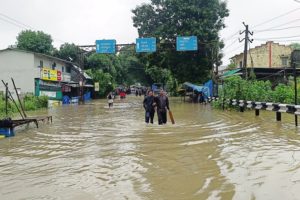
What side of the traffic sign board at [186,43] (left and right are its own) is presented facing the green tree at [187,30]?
back

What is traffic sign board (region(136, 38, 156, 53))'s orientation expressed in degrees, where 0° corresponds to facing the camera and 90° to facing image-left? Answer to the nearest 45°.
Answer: approximately 0°

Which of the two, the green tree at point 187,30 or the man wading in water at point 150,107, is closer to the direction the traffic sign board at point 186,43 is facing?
the man wading in water

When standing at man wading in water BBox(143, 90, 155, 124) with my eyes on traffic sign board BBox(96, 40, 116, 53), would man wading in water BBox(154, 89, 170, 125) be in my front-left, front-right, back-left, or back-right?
back-right

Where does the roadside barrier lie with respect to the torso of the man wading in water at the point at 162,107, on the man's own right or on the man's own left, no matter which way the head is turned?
on the man's own left

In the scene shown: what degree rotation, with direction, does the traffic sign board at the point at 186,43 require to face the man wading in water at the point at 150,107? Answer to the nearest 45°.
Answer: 0° — it already faces them

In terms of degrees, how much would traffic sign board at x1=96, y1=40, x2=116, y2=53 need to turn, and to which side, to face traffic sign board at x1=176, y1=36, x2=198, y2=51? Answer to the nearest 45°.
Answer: approximately 90° to its left

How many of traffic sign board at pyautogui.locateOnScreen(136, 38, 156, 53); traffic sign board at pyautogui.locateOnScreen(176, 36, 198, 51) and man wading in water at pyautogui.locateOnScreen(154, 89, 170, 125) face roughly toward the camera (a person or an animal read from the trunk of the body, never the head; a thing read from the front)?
3

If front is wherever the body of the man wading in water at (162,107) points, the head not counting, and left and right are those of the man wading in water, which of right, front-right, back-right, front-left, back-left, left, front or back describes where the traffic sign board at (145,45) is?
back

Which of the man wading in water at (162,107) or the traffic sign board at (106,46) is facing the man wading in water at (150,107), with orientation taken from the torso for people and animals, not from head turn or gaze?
the traffic sign board

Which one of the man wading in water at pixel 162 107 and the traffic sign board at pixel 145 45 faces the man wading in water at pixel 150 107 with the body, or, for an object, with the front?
the traffic sign board

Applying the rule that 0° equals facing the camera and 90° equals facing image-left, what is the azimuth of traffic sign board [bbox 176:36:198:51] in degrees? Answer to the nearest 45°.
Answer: approximately 0°
